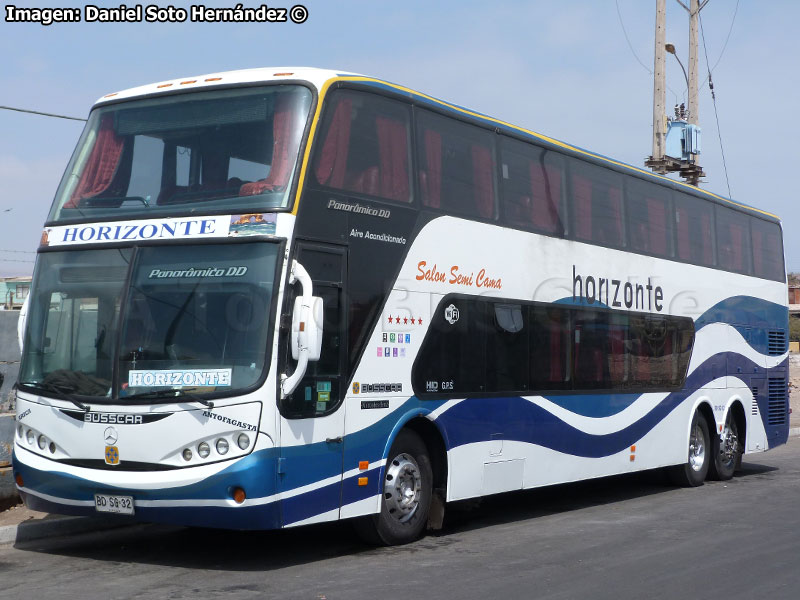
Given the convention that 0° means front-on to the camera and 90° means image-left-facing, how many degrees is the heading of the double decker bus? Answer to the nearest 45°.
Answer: approximately 45°

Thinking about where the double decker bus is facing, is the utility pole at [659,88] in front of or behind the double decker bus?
behind
